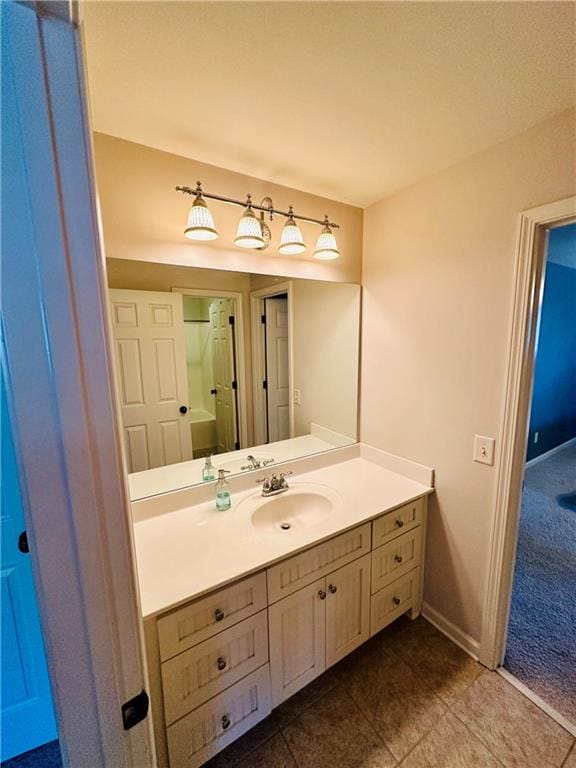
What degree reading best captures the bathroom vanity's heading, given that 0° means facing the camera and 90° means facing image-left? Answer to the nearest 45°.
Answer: approximately 315°

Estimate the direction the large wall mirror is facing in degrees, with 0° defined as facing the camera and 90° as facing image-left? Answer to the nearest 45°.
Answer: approximately 315°

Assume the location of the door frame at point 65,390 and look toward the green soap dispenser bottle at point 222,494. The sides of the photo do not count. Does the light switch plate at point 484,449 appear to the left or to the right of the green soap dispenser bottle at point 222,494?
right

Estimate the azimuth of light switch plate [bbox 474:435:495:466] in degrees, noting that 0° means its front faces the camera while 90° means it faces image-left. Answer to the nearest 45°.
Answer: approximately 45°
